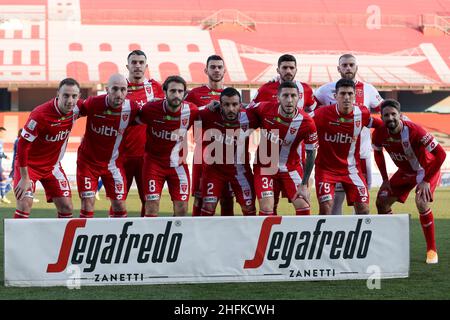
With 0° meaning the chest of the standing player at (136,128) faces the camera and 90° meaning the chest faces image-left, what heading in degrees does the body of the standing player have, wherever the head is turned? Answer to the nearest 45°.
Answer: approximately 0°

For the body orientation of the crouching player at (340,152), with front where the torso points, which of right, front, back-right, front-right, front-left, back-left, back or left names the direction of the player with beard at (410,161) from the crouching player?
left

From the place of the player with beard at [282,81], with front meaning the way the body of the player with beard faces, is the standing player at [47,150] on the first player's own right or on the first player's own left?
on the first player's own right

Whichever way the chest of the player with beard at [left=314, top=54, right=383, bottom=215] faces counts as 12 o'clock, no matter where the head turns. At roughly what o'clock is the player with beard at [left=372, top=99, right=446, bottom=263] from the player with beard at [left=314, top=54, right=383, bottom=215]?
the player with beard at [left=372, top=99, right=446, bottom=263] is roughly at 11 o'clock from the player with beard at [left=314, top=54, right=383, bottom=215].

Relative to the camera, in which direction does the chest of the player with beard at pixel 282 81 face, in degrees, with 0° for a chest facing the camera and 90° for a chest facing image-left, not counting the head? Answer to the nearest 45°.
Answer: approximately 0°

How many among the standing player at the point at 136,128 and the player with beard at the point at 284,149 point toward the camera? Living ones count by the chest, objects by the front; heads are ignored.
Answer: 2

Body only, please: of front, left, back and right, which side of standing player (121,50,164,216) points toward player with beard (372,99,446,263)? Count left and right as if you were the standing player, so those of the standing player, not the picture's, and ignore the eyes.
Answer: left

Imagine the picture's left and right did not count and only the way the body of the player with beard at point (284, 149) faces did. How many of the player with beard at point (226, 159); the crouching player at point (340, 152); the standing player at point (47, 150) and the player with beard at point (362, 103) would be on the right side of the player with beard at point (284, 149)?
2

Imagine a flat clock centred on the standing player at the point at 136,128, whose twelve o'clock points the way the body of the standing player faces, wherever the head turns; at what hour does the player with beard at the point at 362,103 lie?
The player with beard is roughly at 9 o'clock from the standing player.

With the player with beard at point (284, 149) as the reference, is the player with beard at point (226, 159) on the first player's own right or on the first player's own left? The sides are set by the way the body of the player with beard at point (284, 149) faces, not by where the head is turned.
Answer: on the first player's own right

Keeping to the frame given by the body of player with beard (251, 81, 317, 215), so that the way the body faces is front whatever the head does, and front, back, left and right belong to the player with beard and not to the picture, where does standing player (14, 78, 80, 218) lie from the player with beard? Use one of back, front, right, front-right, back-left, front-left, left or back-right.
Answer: right

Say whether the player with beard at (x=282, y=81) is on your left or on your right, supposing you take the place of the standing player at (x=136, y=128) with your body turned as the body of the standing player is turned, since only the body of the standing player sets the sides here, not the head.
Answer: on your left
